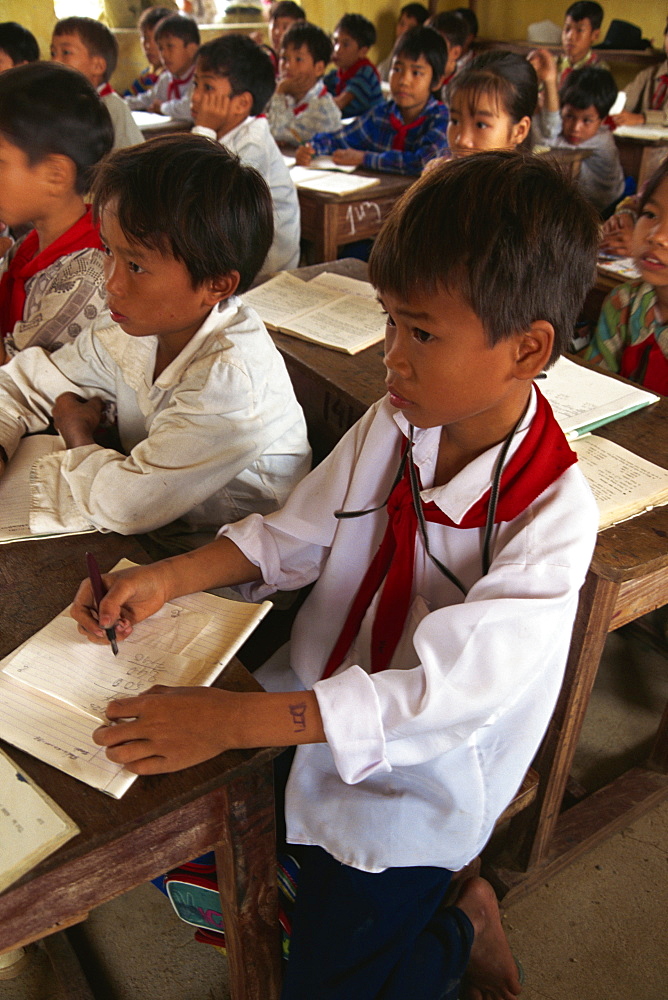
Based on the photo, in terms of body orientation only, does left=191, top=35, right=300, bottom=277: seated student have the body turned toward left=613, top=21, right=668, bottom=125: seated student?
no

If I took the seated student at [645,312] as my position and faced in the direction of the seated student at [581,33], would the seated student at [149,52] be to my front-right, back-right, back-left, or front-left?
front-left

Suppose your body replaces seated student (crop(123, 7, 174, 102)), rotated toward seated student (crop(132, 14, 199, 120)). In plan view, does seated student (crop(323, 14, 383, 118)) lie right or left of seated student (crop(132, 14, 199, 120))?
left

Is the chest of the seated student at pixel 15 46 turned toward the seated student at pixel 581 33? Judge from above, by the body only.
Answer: no

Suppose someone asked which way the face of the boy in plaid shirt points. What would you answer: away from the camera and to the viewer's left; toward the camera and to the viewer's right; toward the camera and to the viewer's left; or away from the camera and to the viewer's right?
toward the camera and to the viewer's left

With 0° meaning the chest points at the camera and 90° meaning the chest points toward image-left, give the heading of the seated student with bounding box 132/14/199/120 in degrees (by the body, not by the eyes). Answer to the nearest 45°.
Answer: approximately 45°

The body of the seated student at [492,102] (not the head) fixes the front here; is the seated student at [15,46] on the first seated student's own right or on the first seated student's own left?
on the first seated student's own right

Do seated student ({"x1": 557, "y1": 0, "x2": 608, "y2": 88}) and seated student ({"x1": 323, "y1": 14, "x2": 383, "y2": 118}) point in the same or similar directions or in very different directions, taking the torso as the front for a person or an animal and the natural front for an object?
same or similar directions

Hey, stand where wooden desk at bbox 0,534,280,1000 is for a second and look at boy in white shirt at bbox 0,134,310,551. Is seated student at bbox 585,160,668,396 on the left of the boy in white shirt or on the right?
right

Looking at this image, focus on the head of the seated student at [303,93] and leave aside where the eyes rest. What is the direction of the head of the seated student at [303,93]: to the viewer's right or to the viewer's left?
to the viewer's left

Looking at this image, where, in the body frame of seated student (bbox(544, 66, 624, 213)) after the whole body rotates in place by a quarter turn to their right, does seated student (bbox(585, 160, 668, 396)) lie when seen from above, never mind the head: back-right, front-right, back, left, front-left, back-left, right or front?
back-left

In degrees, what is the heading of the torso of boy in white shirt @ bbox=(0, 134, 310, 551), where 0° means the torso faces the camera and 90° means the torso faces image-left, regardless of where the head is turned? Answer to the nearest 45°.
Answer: approximately 45°

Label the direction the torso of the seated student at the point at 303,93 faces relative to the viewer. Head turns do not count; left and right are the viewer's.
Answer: facing the viewer and to the left of the viewer

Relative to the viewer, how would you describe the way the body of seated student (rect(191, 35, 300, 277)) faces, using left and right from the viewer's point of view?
facing to the left of the viewer

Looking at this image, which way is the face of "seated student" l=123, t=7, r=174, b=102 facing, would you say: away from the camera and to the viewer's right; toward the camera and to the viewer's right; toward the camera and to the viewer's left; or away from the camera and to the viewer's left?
toward the camera and to the viewer's left

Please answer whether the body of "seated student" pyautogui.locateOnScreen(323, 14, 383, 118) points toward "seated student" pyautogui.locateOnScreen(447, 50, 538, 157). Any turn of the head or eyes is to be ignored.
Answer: no
